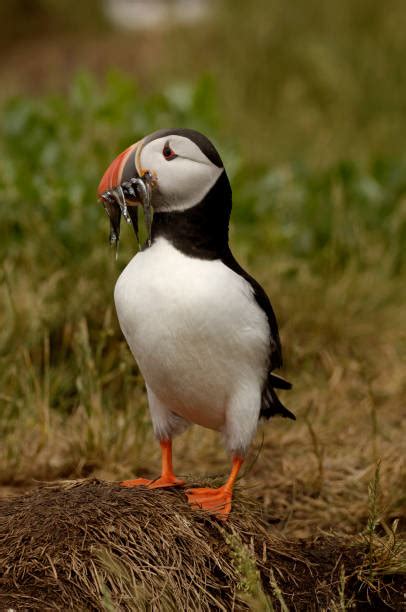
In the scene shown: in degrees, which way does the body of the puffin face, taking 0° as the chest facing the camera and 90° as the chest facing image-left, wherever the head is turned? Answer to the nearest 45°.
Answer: approximately 45°
